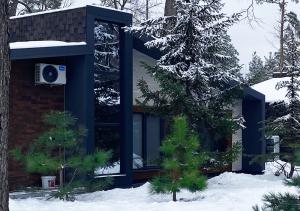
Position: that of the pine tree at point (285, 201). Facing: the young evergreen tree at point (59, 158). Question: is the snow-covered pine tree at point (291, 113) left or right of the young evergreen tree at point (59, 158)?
right

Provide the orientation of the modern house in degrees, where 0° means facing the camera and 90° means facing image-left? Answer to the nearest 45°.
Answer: approximately 315°

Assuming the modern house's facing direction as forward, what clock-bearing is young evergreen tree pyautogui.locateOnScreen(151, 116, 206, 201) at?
The young evergreen tree is roughly at 12 o'clock from the modern house.

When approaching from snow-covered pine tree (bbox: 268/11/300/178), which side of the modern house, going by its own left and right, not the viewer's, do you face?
left

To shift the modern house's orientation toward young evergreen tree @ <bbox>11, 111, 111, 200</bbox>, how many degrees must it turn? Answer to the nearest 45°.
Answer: approximately 45° to its right

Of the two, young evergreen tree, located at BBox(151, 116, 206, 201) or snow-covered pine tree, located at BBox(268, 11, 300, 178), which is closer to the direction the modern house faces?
the young evergreen tree
